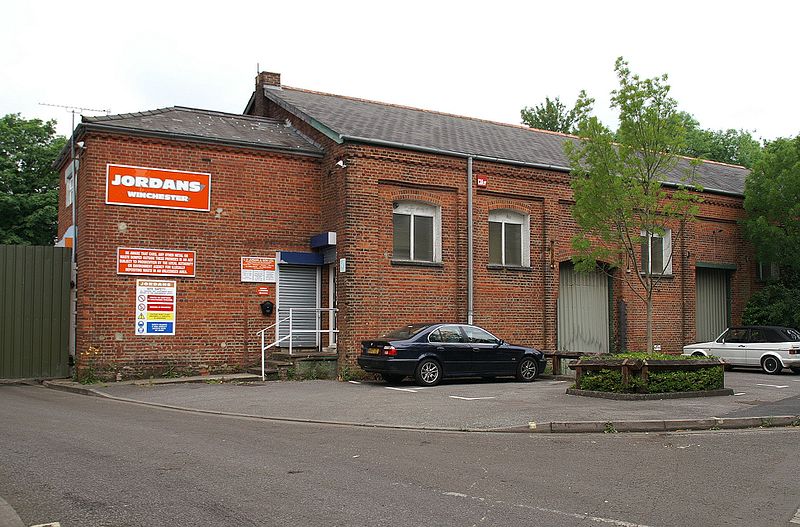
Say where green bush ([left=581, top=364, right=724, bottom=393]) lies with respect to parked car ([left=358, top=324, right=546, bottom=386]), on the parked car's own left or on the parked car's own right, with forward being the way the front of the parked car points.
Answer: on the parked car's own right

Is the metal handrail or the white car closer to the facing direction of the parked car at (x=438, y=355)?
the white car

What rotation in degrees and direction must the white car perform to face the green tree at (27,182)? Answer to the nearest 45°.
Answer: approximately 45° to its left

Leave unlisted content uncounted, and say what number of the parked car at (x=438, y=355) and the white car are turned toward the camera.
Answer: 0

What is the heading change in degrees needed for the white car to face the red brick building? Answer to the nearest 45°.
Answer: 0° — it already faces it

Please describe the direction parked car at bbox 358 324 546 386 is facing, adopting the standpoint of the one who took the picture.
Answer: facing away from the viewer and to the right of the viewer

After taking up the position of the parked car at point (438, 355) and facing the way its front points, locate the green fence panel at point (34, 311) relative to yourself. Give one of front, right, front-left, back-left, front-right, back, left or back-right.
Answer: back-left

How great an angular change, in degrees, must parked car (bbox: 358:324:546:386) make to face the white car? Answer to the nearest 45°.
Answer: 0° — it already faces it

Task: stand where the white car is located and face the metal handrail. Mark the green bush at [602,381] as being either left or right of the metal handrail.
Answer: left

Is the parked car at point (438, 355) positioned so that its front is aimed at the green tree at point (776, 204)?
yes

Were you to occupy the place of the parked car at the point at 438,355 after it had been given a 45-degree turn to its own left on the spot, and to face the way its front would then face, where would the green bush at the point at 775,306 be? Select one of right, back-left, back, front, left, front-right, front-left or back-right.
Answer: front-right

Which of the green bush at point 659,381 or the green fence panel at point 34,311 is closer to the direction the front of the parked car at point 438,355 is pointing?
the green bush
